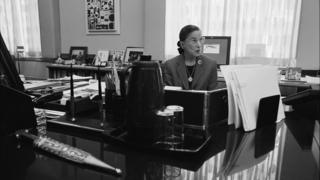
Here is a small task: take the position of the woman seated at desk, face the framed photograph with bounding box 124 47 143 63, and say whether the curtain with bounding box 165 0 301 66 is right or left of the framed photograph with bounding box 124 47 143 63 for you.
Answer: right

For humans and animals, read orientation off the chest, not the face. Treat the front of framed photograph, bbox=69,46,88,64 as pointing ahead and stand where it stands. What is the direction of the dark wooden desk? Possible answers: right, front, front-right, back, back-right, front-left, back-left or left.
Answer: front

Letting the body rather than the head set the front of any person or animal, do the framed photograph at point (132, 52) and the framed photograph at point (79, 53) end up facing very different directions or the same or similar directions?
same or similar directions

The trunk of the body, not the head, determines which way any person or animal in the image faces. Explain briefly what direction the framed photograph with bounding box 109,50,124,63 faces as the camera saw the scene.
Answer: facing the viewer

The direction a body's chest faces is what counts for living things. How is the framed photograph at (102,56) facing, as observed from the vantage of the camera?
facing the viewer and to the right of the viewer

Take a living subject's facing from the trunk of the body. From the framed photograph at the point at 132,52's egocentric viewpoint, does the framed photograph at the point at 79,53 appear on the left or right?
on its right

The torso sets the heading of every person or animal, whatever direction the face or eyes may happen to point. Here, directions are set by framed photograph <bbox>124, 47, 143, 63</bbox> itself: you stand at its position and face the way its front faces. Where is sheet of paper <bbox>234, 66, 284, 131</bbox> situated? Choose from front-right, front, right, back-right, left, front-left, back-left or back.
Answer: front

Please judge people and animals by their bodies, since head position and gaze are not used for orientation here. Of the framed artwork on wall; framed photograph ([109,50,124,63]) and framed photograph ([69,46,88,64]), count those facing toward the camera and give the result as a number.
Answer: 3

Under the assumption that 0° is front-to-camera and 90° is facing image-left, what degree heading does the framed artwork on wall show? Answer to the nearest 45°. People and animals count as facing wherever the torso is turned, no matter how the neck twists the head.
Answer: approximately 0°

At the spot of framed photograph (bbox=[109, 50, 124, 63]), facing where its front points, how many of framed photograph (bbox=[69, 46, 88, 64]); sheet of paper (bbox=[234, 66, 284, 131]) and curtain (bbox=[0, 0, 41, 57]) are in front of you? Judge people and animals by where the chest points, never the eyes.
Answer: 1

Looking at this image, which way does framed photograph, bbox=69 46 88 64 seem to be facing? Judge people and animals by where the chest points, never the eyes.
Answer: toward the camera

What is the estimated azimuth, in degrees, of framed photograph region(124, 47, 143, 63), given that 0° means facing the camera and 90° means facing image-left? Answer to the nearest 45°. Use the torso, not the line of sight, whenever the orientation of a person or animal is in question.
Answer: approximately 0°

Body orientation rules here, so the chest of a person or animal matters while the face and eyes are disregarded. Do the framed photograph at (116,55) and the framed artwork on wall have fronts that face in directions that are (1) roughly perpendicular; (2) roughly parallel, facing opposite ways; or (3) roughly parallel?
roughly parallel

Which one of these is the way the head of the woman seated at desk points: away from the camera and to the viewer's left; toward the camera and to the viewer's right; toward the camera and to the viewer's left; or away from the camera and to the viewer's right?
toward the camera and to the viewer's right
